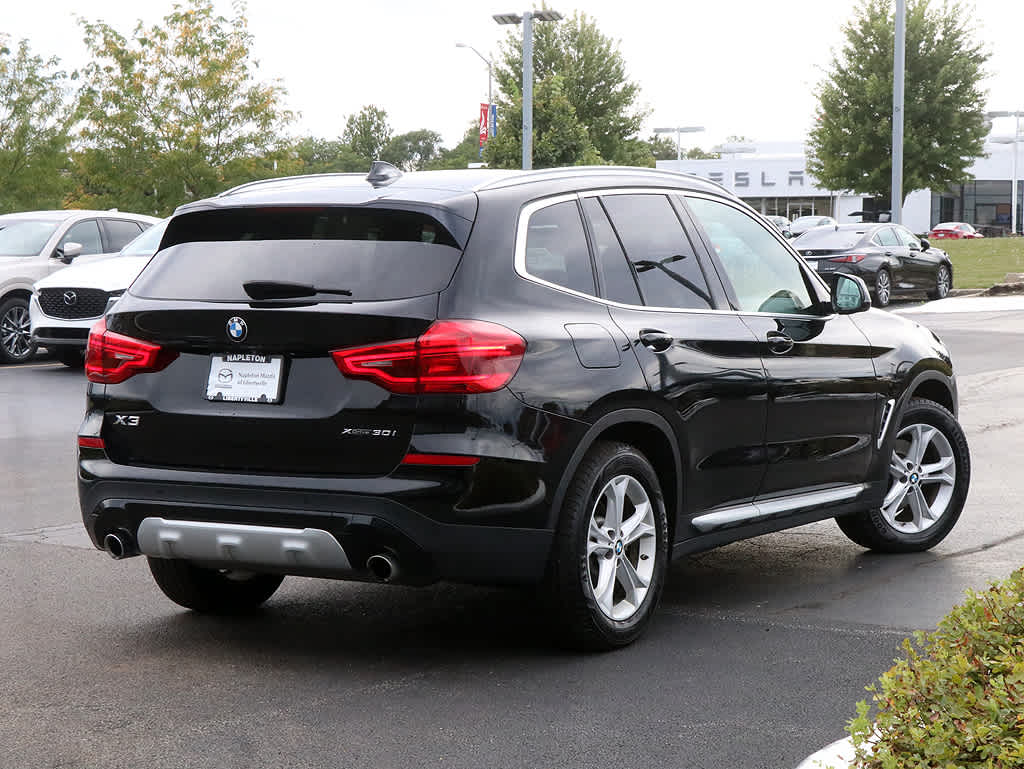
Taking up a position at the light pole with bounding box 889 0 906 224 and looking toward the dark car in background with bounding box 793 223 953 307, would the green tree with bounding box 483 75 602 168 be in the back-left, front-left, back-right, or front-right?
back-right

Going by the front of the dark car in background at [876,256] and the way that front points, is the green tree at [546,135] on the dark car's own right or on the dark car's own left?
on the dark car's own left

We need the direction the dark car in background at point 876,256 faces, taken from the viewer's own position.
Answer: facing away from the viewer and to the right of the viewer

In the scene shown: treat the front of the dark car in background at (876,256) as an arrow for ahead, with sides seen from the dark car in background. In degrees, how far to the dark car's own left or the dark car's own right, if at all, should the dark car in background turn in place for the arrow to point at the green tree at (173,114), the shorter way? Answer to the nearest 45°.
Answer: approximately 135° to the dark car's own left

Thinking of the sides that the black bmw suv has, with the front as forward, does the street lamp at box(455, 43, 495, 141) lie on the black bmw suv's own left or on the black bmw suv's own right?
on the black bmw suv's own left

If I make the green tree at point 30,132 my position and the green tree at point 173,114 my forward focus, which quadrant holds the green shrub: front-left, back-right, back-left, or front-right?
front-right

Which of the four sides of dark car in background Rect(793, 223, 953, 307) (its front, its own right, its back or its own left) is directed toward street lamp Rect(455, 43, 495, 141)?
left

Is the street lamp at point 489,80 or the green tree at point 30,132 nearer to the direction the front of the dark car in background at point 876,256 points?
the street lamp

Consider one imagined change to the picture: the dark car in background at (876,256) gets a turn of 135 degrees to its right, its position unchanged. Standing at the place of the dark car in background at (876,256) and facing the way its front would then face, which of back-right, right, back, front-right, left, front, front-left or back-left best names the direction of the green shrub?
front

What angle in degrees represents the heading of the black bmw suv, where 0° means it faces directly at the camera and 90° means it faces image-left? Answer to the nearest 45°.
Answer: approximately 225°

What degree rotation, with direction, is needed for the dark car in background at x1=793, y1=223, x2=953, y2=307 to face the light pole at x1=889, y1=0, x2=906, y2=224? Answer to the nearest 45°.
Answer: approximately 45° to its left

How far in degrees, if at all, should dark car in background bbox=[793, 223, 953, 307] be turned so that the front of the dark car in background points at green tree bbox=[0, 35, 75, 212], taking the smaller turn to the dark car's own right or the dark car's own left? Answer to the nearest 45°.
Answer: approximately 135° to the dark car's own left

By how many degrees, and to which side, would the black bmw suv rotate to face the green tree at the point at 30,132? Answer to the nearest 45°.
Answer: approximately 45° to its left
